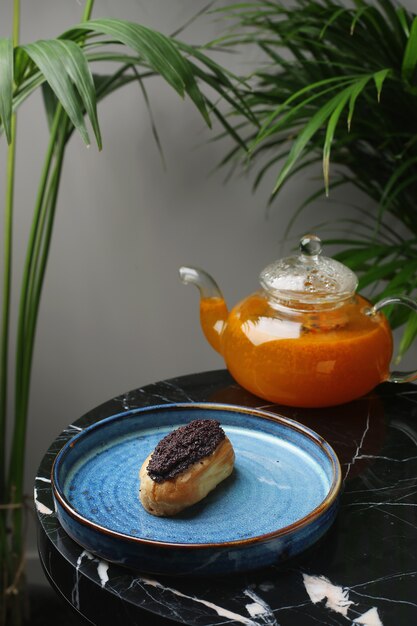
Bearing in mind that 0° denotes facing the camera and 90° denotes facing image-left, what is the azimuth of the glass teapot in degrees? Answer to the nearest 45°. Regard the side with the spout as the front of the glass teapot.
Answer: approximately 90°
